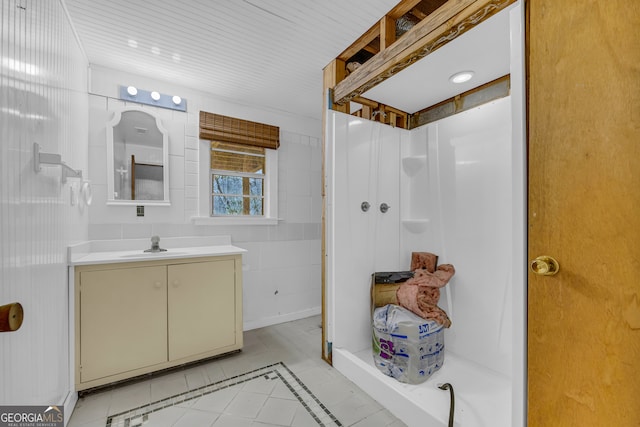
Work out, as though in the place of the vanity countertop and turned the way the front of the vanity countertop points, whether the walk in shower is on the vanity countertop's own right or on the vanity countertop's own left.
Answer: on the vanity countertop's own left

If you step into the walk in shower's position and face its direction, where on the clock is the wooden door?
The wooden door is roughly at 10 o'clock from the walk in shower.

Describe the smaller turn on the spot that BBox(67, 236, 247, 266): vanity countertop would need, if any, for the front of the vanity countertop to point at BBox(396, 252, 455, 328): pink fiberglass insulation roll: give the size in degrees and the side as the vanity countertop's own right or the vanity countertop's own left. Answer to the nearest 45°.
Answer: approximately 45° to the vanity countertop's own left

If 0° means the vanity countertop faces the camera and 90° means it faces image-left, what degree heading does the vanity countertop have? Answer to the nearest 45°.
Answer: approximately 0°

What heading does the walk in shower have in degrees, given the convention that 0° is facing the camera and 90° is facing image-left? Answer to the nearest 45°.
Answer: approximately 45°
